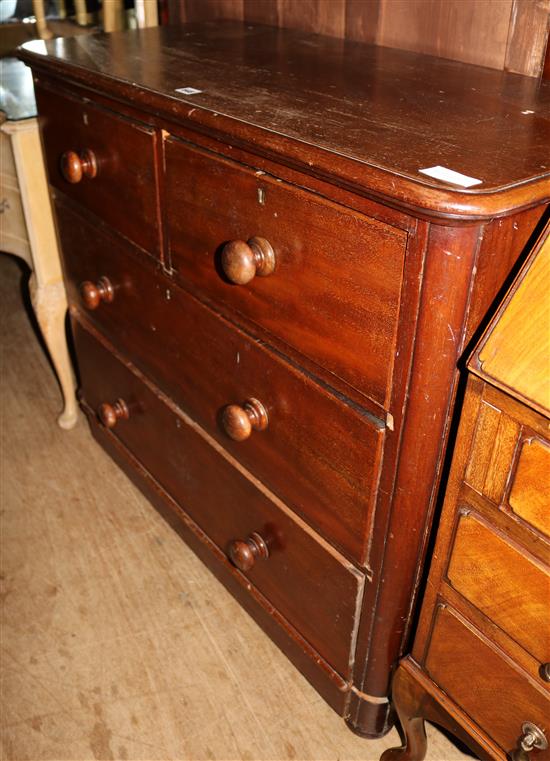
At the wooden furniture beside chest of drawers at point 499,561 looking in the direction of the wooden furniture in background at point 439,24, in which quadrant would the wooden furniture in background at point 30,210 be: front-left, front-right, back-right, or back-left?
front-left

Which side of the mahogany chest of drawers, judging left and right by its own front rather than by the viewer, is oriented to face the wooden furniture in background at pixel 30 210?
right

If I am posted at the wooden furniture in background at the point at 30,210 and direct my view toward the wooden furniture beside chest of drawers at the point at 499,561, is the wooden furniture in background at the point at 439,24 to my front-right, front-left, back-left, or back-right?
front-left

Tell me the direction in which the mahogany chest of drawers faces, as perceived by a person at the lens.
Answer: facing the viewer and to the left of the viewer
